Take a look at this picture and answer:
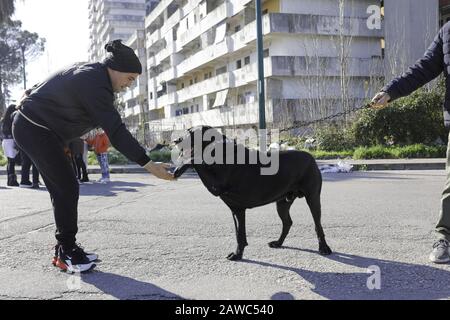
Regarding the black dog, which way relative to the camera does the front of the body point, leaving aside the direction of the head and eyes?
to the viewer's left

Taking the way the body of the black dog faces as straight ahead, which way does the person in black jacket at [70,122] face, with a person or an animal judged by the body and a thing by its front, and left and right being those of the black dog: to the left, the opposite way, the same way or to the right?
the opposite way

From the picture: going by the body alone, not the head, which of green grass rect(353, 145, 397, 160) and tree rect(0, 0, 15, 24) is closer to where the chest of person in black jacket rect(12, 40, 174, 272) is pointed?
the green grass

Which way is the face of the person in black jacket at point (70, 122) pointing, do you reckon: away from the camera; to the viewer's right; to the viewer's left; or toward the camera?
to the viewer's right

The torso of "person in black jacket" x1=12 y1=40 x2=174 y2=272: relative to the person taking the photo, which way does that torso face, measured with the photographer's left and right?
facing to the right of the viewer

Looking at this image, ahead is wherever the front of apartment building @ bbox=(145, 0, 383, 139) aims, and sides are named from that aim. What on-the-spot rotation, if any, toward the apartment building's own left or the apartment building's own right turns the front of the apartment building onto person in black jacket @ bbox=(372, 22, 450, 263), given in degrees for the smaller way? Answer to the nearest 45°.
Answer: approximately 45° to the apartment building's own left

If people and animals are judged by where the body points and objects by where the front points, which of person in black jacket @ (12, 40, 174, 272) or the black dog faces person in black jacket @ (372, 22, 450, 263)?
person in black jacket @ (12, 40, 174, 272)

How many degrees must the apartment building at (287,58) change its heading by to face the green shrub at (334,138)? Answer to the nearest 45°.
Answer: approximately 45° to its left
